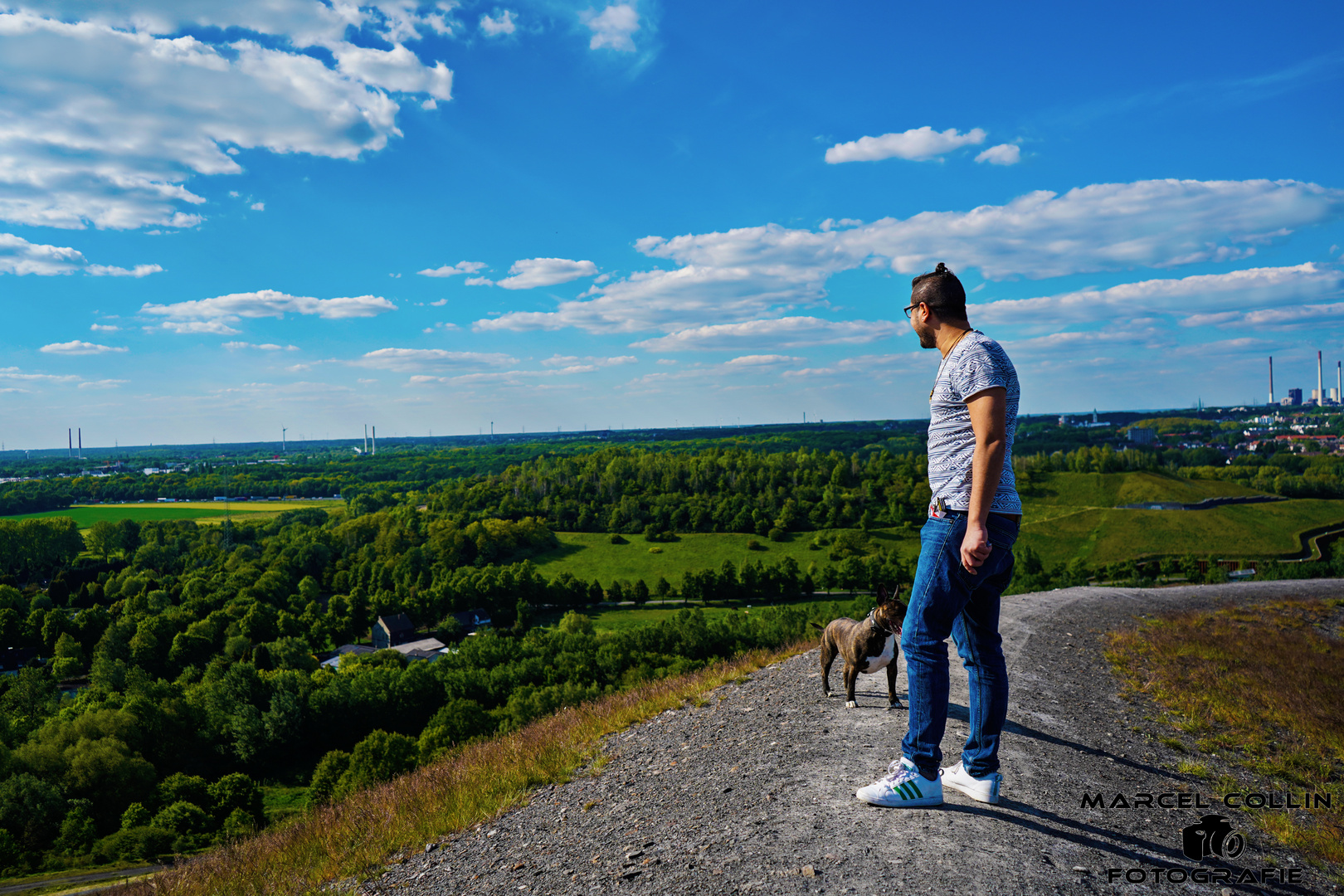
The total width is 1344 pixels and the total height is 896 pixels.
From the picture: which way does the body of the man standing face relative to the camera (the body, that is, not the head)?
to the viewer's left
